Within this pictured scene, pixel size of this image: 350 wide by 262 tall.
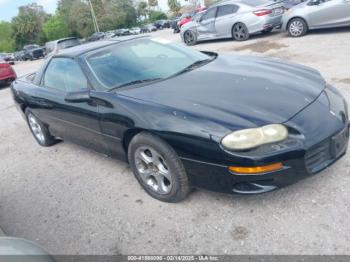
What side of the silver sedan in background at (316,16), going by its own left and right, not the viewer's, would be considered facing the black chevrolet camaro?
left

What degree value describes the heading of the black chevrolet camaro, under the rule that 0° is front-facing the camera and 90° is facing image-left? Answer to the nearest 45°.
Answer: approximately 315°

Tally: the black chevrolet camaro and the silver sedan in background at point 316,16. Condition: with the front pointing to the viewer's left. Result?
1

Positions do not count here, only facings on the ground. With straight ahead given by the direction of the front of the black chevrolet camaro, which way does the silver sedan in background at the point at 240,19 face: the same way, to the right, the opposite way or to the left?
the opposite way

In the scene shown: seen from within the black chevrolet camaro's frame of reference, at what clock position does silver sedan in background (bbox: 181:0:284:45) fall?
The silver sedan in background is roughly at 8 o'clock from the black chevrolet camaro.

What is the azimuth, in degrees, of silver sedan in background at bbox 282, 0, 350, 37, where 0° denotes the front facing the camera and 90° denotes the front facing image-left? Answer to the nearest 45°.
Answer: approximately 90°

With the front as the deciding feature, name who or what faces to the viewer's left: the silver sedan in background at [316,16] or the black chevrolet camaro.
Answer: the silver sedan in background

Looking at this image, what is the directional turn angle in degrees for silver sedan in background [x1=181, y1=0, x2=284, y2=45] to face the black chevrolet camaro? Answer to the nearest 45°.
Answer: approximately 135° to its left

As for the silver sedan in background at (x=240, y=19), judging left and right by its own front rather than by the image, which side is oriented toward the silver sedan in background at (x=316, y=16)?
back
